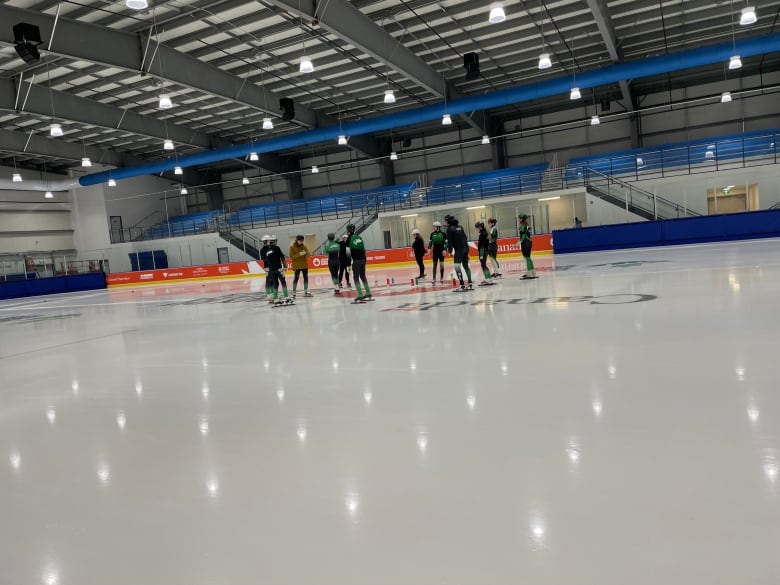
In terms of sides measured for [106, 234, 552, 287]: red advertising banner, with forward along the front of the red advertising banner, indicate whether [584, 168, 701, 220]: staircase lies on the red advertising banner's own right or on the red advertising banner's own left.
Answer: on the red advertising banner's own left

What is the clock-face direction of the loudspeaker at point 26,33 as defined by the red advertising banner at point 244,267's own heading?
The loudspeaker is roughly at 12 o'clock from the red advertising banner.

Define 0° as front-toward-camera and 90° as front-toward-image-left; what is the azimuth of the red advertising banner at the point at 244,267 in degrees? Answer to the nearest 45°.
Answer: approximately 0°

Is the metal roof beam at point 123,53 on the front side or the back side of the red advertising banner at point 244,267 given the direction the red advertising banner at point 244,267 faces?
on the front side

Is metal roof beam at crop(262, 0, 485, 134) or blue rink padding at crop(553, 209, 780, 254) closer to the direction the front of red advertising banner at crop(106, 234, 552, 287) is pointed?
the metal roof beam

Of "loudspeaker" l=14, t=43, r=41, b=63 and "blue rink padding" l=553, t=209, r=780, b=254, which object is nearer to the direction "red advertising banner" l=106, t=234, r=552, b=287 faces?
the loudspeaker

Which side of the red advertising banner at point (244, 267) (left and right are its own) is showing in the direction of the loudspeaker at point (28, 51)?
front

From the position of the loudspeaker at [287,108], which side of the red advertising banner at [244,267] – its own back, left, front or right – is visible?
front
